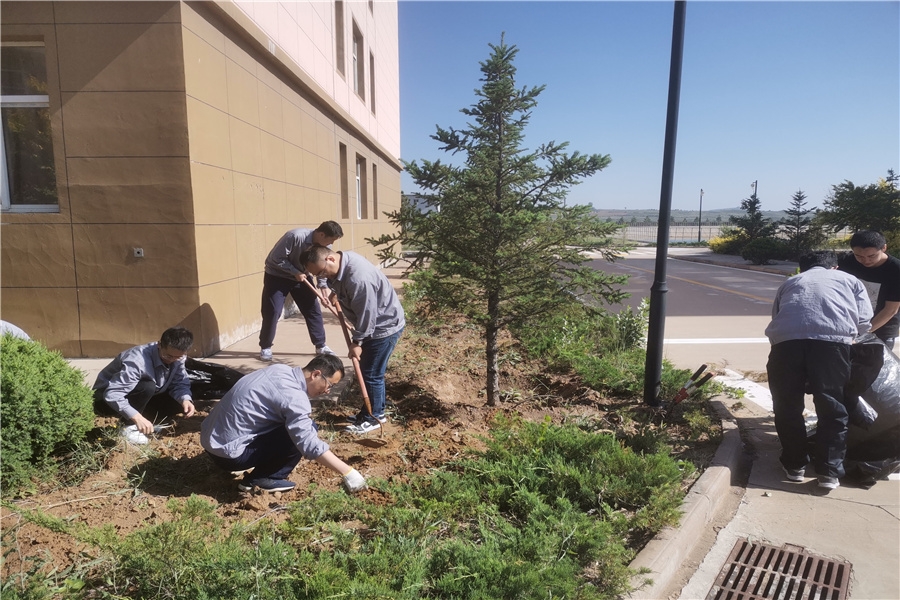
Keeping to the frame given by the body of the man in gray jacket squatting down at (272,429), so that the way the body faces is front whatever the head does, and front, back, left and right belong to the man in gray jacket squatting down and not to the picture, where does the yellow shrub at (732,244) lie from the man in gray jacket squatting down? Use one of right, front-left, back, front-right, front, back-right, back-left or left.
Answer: front-left

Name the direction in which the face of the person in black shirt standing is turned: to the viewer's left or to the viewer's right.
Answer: to the viewer's left

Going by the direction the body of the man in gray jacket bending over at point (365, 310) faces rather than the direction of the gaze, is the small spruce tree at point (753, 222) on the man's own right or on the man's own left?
on the man's own right

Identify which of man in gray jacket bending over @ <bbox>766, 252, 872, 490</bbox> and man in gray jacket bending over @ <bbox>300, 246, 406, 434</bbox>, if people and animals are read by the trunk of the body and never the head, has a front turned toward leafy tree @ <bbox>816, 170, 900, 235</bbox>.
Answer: man in gray jacket bending over @ <bbox>766, 252, 872, 490</bbox>

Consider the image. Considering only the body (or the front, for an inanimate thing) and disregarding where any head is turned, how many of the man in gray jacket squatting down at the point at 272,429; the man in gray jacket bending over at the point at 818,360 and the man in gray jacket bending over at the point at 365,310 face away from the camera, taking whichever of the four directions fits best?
1

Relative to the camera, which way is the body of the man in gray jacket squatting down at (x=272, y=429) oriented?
to the viewer's right

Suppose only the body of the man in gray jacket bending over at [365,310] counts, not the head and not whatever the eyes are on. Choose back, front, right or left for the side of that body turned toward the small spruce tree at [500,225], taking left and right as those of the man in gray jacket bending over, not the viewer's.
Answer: back

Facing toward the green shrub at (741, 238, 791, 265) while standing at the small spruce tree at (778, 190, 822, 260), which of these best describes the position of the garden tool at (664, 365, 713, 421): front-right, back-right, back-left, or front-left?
front-left

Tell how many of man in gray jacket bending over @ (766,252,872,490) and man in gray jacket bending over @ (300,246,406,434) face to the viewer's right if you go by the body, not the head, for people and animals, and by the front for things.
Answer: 0

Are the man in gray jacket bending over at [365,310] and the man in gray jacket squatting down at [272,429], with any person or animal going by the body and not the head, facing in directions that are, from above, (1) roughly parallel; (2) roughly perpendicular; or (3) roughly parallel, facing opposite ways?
roughly parallel, facing opposite ways

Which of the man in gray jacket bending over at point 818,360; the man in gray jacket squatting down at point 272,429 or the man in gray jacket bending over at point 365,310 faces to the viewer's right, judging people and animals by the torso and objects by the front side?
the man in gray jacket squatting down at point 272,429

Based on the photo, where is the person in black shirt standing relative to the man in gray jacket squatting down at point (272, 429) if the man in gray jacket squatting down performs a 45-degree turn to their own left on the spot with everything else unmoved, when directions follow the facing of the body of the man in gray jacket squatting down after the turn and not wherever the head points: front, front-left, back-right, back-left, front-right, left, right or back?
front-right

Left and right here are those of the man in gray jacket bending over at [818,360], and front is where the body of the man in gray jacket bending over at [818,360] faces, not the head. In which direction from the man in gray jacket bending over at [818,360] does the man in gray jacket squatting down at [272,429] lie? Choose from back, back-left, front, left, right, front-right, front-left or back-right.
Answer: back-left

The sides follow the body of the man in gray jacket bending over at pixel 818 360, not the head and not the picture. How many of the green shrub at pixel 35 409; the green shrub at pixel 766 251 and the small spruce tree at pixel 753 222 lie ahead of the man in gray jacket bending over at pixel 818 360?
2

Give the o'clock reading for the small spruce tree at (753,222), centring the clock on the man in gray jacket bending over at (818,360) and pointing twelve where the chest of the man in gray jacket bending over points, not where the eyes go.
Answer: The small spruce tree is roughly at 12 o'clock from the man in gray jacket bending over.

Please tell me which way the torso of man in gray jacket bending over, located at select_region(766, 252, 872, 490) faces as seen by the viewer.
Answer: away from the camera

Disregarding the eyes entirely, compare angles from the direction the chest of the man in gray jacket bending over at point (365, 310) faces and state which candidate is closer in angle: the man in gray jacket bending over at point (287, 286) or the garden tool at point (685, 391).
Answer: the man in gray jacket bending over

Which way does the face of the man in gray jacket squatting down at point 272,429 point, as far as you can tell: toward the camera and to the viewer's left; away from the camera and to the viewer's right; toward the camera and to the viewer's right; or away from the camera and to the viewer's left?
toward the camera and to the viewer's right

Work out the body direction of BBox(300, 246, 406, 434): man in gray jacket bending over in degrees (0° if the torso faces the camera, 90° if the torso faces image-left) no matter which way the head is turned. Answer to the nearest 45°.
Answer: approximately 90°
